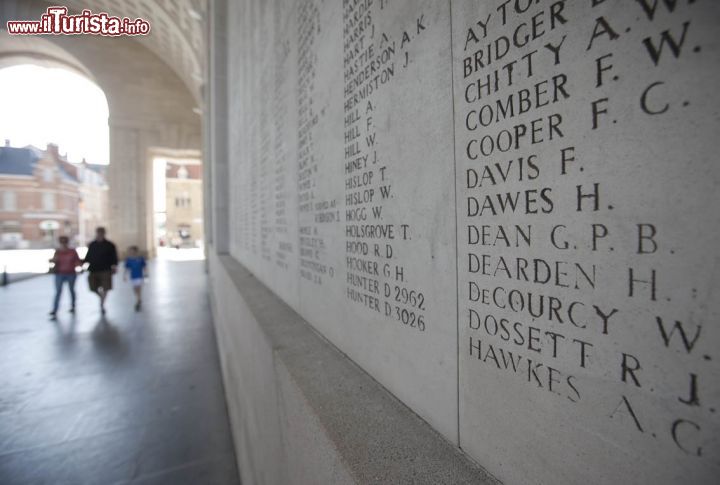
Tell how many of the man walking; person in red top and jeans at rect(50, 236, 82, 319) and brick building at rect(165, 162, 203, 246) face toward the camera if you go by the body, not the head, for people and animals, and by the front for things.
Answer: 3

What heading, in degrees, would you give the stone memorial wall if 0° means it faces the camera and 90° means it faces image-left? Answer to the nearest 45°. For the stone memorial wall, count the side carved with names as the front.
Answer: approximately 45°

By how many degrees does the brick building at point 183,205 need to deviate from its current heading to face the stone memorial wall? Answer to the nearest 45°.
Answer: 0° — it already faces it

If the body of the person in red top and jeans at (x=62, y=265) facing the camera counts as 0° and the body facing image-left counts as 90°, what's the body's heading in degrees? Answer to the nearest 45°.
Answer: approximately 0°

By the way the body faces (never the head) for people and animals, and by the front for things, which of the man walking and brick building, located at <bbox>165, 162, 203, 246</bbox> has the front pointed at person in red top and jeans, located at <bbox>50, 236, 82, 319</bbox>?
the brick building

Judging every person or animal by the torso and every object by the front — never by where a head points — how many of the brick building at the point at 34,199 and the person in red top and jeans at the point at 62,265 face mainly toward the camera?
2

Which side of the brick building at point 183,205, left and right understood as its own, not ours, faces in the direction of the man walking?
front

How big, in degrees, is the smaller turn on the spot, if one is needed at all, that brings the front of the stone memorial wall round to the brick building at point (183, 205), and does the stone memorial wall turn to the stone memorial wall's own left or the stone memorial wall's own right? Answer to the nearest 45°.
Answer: approximately 90° to the stone memorial wall's own right

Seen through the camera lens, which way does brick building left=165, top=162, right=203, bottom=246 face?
facing the viewer

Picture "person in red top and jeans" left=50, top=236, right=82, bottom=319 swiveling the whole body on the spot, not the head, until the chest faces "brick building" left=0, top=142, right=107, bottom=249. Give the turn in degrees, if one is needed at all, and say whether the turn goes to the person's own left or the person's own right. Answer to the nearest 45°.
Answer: approximately 180°

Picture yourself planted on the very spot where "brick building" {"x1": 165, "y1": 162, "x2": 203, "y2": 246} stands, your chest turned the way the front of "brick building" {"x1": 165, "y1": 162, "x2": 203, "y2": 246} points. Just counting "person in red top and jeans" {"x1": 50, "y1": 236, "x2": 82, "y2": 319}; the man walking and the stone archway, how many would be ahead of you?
3

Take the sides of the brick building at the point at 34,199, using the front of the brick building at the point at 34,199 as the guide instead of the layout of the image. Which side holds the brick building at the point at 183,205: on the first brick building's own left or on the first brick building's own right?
on the first brick building's own left

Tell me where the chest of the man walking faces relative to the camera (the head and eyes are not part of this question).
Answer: toward the camera
